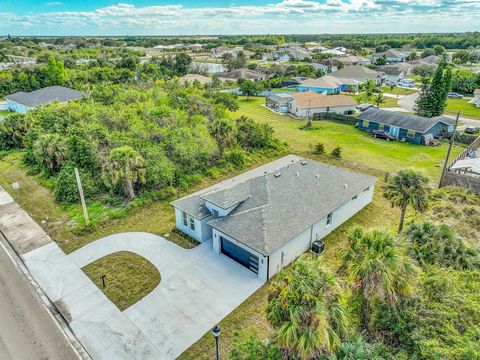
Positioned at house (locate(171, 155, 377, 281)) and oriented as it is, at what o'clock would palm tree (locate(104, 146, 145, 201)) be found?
The palm tree is roughly at 2 o'clock from the house.

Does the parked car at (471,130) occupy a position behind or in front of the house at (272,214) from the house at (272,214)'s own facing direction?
behind

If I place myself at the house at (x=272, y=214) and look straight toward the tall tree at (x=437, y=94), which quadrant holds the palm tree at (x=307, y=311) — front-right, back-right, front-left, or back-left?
back-right

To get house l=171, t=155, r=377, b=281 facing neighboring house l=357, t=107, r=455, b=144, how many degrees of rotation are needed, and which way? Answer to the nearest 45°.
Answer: approximately 180°

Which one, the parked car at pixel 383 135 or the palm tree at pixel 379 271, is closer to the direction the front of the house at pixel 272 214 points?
the palm tree

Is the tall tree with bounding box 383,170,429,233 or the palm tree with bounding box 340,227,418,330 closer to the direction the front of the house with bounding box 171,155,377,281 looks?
the palm tree

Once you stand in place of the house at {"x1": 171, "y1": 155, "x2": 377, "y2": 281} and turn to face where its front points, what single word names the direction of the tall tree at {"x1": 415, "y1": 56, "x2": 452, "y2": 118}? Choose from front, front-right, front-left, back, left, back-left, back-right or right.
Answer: back

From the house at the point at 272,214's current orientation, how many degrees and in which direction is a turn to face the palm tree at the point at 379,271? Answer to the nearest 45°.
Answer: approximately 90° to its left

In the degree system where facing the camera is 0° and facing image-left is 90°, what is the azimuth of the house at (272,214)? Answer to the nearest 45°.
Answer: approximately 45°

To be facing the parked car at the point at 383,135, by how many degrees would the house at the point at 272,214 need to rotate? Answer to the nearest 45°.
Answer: approximately 180°

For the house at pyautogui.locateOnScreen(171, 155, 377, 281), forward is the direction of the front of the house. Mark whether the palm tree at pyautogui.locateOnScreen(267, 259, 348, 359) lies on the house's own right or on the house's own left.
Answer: on the house's own left
